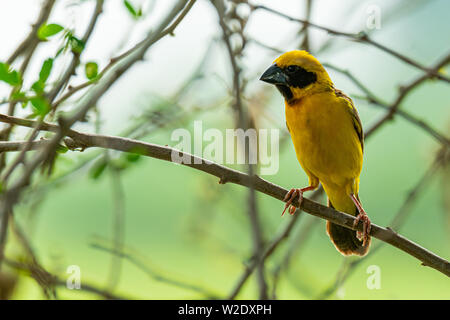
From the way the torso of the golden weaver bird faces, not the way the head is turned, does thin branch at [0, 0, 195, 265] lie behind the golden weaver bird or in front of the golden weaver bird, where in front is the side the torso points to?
in front

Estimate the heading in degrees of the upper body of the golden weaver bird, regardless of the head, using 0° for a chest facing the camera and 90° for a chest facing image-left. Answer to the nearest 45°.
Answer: approximately 45°
